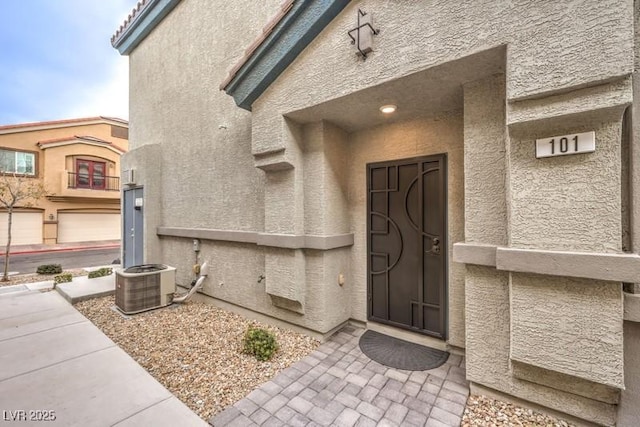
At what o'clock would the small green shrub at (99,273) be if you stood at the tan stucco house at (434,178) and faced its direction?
The small green shrub is roughly at 2 o'clock from the tan stucco house.

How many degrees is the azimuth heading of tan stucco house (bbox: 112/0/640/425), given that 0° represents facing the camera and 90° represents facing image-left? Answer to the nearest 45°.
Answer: approximately 45°

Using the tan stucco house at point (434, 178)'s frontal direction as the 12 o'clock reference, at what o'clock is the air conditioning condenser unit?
The air conditioning condenser unit is roughly at 2 o'clock from the tan stucco house.

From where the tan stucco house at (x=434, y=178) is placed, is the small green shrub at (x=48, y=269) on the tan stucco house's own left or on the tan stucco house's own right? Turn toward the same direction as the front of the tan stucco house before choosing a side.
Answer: on the tan stucco house's own right

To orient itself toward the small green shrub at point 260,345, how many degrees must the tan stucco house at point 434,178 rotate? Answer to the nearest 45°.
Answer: approximately 45° to its right

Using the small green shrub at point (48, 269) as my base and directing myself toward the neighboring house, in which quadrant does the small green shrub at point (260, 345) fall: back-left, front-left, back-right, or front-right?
back-right
